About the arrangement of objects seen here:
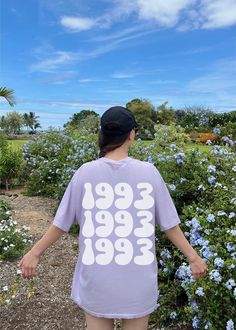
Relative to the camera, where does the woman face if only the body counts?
away from the camera

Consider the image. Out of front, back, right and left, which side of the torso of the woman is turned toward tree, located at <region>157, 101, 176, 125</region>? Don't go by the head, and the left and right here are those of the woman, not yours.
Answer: front

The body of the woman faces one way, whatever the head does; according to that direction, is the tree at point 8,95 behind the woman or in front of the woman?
in front

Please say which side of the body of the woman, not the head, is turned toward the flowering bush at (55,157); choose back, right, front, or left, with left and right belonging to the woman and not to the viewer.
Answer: front

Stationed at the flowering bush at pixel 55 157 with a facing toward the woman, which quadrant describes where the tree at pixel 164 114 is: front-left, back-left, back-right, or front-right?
back-left
